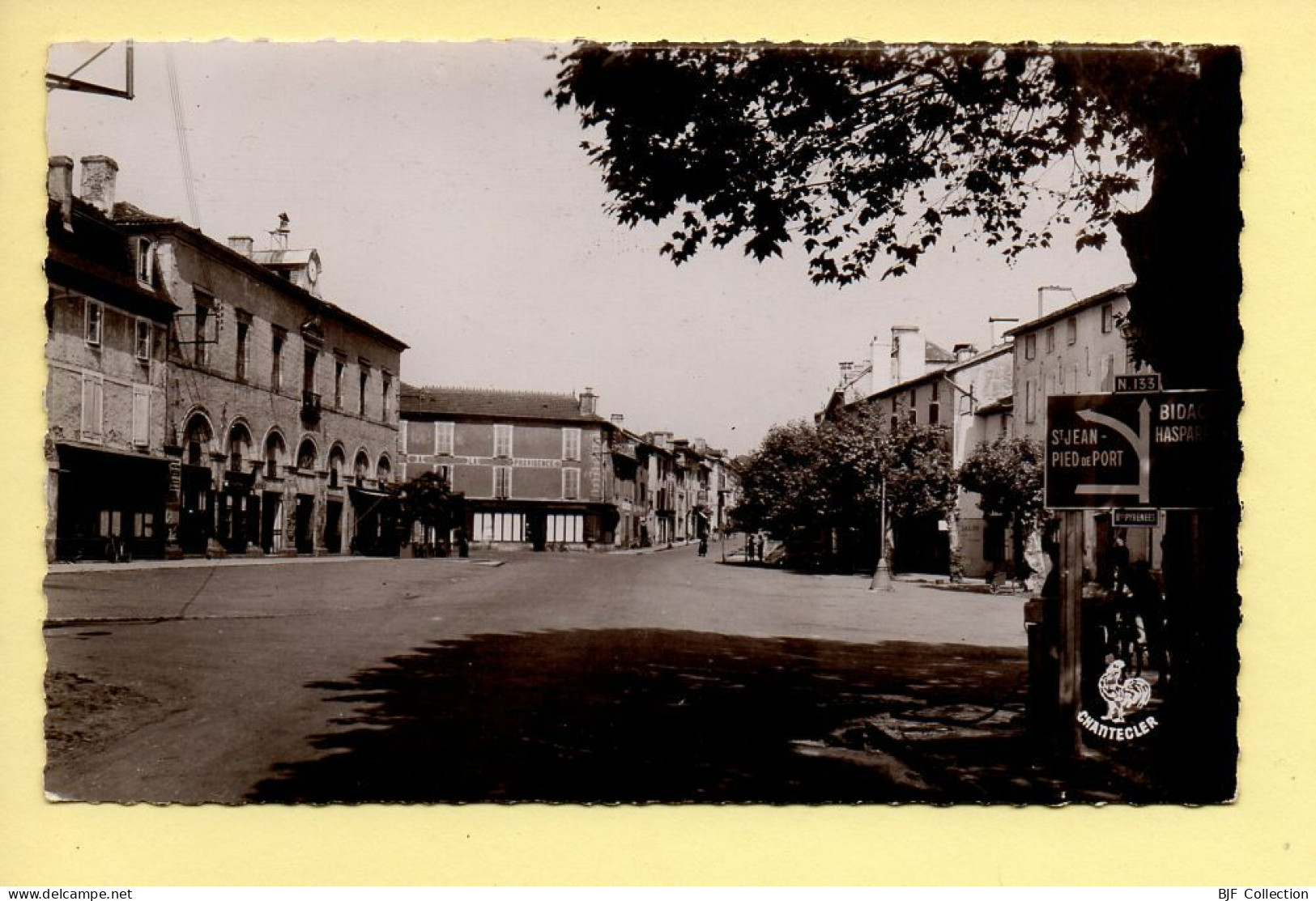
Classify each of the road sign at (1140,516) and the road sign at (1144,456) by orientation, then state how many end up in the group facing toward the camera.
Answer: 2

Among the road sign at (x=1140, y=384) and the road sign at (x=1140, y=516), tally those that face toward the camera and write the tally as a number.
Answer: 2

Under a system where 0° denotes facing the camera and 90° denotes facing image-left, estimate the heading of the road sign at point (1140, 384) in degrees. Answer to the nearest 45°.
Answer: approximately 0°

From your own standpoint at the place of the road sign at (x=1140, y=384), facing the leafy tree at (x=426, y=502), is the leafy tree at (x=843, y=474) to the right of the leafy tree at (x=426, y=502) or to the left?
right

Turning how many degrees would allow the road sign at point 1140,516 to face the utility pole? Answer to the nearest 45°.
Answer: approximately 135° to its right
